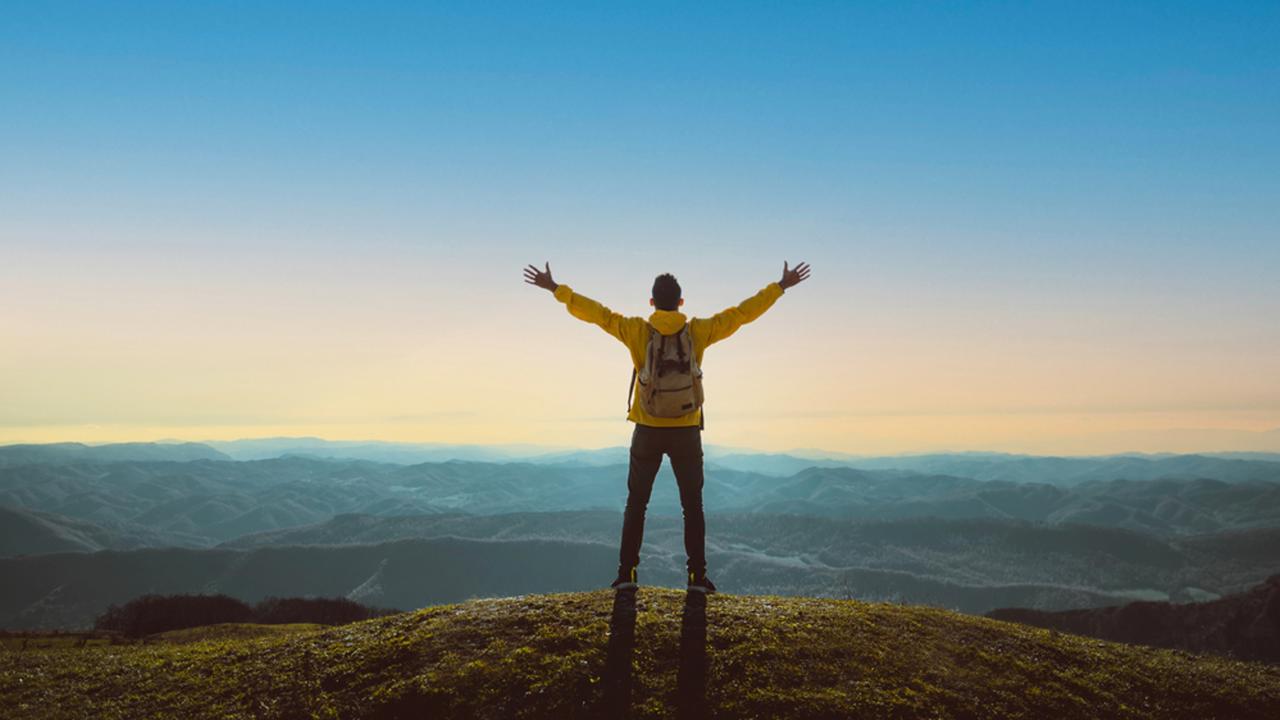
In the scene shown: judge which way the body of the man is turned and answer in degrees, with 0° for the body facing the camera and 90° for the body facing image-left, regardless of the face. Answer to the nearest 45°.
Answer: approximately 180°

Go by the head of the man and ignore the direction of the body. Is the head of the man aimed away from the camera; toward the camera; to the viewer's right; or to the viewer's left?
away from the camera
